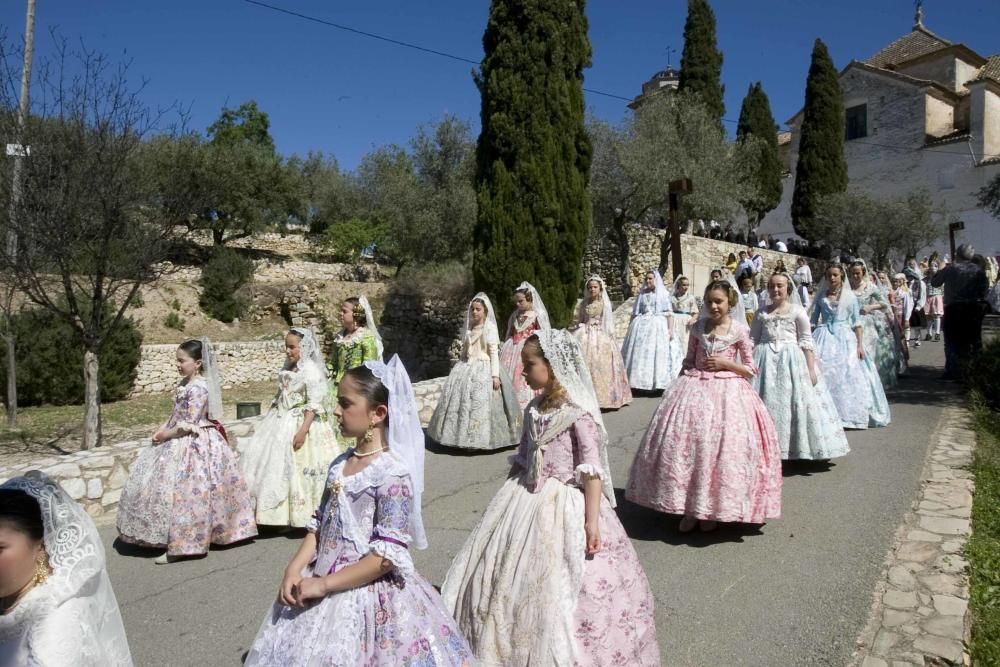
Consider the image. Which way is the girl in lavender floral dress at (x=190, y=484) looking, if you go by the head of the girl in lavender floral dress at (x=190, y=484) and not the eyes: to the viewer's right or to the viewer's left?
to the viewer's left

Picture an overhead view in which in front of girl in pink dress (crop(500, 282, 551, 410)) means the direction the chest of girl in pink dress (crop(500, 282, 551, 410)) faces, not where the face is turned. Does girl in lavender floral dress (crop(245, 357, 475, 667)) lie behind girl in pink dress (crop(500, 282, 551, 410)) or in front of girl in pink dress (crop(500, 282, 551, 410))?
in front

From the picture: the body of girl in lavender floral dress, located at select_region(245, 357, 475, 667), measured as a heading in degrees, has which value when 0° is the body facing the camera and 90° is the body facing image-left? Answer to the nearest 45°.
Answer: approximately 45°

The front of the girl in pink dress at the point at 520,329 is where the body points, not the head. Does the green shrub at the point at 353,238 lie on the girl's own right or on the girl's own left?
on the girl's own right

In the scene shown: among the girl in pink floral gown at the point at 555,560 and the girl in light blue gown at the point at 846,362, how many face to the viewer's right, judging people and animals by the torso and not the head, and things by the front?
0

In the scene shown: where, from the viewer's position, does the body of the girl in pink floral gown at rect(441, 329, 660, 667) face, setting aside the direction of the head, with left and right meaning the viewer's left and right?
facing the viewer and to the left of the viewer

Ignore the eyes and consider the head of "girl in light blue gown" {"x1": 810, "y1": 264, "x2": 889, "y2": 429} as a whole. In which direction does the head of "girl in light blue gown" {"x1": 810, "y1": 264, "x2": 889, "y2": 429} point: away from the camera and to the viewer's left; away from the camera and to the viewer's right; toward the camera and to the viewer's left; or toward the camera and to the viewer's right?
toward the camera and to the viewer's left

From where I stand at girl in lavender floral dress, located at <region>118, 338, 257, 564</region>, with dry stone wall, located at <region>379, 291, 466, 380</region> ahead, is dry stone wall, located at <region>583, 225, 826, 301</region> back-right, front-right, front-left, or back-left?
front-right

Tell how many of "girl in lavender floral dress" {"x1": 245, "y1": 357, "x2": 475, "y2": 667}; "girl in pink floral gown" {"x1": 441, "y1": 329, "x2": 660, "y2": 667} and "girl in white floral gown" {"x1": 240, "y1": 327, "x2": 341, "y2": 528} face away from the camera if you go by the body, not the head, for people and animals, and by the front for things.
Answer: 0

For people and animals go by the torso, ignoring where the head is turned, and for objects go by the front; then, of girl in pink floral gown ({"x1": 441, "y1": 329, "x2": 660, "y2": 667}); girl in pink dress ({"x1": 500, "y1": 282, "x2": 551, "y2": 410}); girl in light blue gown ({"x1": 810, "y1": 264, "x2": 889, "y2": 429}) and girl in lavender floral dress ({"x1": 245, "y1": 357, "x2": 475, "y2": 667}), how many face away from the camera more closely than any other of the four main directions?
0

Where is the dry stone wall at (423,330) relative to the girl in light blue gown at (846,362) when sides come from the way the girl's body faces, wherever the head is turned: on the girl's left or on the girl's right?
on the girl's right

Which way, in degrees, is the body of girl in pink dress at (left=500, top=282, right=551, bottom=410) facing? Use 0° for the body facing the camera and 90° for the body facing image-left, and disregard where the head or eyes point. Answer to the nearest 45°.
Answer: approximately 45°

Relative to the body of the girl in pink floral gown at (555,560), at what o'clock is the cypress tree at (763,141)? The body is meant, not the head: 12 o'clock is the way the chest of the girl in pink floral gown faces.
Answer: The cypress tree is roughly at 5 o'clock from the girl in pink floral gown.

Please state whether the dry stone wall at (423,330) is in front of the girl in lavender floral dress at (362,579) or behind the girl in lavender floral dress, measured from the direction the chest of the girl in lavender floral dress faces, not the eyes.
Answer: behind

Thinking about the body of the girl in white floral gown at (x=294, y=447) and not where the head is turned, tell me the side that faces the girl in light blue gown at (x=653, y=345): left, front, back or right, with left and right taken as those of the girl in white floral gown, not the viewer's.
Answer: back

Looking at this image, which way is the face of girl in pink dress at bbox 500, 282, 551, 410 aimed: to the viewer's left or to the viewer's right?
to the viewer's left

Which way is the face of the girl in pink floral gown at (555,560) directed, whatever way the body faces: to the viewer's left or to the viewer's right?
to the viewer's left

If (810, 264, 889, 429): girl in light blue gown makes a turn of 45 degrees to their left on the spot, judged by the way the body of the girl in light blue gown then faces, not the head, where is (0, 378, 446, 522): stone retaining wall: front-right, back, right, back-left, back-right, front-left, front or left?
front-right
